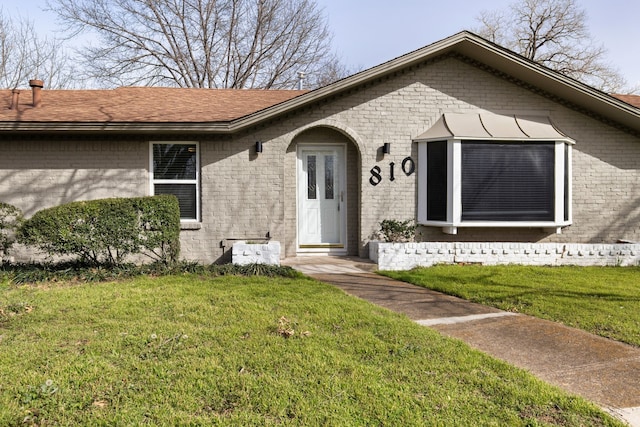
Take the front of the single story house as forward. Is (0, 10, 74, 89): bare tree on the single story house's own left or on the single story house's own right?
on the single story house's own right

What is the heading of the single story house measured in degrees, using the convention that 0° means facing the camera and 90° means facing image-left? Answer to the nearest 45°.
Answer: approximately 0°

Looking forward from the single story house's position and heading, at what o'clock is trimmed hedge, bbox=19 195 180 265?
The trimmed hedge is roughly at 2 o'clock from the single story house.

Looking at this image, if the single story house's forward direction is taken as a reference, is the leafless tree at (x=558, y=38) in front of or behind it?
behind

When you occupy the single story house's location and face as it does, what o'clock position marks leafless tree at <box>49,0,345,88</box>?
The leafless tree is roughly at 5 o'clock from the single story house.
